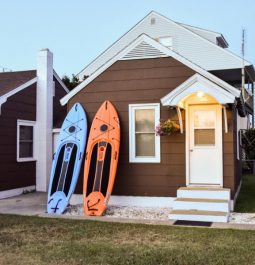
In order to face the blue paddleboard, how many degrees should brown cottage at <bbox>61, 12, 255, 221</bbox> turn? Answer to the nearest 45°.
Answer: approximately 90° to its right

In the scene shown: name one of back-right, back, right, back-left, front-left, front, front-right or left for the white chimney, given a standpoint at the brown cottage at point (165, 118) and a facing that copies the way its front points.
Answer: back-right

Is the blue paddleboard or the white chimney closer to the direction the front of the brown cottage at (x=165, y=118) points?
the blue paddleboard

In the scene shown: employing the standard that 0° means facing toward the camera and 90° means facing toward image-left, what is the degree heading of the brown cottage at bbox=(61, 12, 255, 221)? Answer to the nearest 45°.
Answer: approximately 0°
